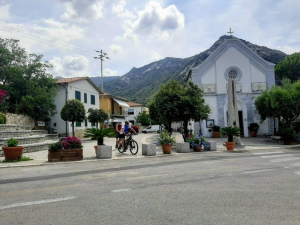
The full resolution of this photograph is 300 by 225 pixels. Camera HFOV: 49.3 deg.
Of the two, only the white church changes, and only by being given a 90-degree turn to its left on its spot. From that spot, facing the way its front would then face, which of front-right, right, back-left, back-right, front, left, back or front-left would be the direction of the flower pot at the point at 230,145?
right

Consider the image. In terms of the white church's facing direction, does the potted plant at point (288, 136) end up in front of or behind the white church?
in front

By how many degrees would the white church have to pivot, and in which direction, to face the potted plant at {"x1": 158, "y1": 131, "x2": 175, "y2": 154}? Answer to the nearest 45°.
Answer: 0° — it already faces it

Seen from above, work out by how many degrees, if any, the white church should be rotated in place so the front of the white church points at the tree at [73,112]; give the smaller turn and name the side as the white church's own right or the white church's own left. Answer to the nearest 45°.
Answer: approximately 45° to the white church's own right

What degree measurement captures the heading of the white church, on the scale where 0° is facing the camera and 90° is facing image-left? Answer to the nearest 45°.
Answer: approximately 0°

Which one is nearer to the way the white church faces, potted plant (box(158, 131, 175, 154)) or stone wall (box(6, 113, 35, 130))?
the potted plant

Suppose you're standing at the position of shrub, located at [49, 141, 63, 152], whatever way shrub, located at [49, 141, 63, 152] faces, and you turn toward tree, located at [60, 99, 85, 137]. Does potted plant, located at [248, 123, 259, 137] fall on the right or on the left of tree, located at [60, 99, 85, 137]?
right

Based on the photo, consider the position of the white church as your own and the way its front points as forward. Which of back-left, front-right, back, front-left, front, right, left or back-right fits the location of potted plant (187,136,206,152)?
front

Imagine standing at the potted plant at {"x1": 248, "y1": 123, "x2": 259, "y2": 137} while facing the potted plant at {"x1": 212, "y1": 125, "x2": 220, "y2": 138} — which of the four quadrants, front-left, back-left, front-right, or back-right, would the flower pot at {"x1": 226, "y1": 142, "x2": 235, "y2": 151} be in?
front-left
